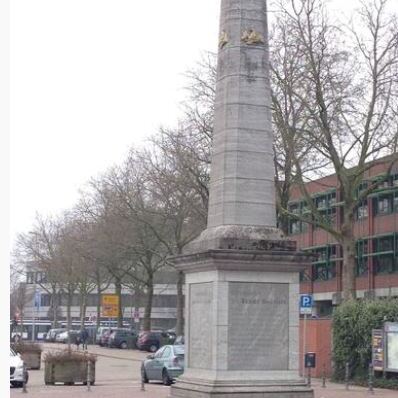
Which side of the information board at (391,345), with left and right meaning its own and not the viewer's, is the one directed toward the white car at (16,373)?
right

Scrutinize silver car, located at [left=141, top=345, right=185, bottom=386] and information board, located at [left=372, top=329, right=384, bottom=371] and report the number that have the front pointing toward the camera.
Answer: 1

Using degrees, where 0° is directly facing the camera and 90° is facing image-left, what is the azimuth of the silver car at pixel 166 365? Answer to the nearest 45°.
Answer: approximately 135°

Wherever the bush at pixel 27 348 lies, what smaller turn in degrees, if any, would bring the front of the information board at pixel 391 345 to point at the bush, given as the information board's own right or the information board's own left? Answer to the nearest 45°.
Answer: approximately 45° to the information board's own right

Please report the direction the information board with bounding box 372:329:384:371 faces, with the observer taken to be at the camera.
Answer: facing the viewer

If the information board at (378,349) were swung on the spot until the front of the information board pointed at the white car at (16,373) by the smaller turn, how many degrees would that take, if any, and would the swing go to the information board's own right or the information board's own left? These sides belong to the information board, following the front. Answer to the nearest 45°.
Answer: approximately 90° to the information board's own right

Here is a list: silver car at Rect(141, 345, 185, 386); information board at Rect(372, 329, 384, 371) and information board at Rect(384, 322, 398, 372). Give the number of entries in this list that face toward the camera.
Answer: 2

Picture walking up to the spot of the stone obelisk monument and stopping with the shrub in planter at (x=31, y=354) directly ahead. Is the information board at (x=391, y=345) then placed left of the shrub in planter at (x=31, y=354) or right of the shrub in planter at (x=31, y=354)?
right

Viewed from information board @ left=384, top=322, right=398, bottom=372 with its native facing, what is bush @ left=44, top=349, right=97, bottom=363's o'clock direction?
The bush is roughly at 3 o'clock from the information board.

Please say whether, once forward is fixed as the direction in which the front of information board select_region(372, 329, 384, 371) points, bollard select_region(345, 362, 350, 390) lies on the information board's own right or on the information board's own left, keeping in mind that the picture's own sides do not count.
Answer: on the information board's own right
